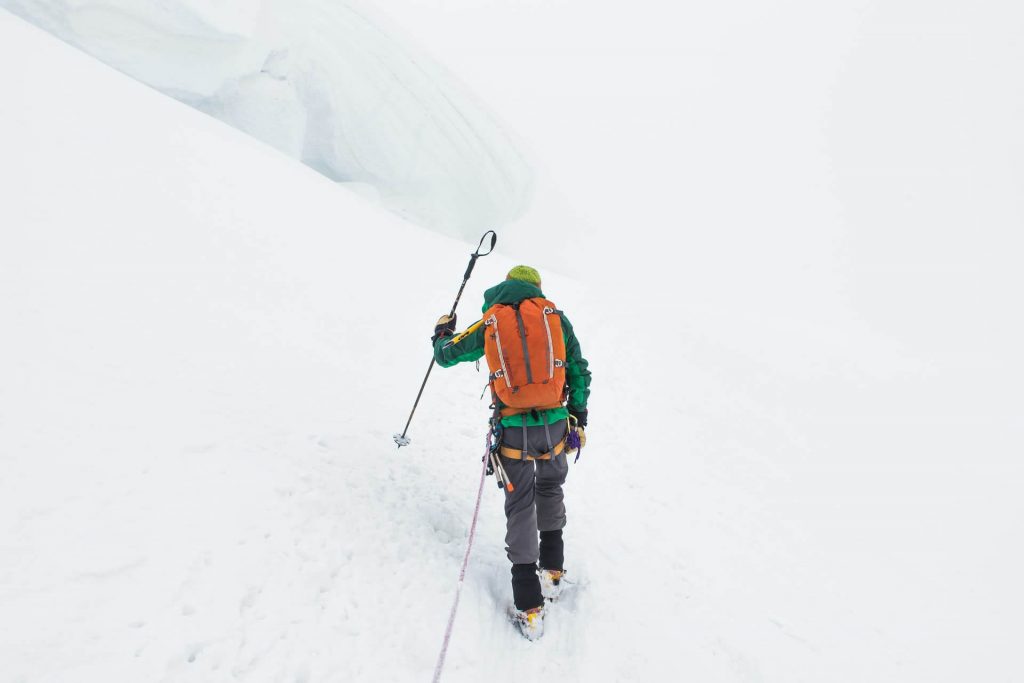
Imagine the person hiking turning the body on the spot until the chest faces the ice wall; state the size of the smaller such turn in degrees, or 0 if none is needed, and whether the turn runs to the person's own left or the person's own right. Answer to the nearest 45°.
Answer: approximately 45° to the person's own left

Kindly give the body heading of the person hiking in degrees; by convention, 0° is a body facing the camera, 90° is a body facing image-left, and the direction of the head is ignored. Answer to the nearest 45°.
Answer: approximately 180°

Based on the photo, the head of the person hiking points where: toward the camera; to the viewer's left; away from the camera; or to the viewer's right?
away from the camera
